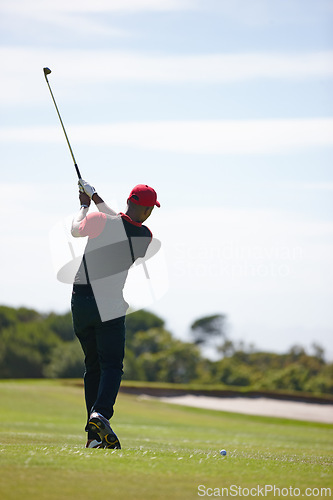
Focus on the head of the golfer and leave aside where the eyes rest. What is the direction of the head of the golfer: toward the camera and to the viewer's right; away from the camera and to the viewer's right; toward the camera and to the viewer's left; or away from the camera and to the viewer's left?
away from the camera and to the viewer's right

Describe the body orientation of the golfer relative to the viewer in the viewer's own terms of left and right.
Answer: facing away from the viewer
